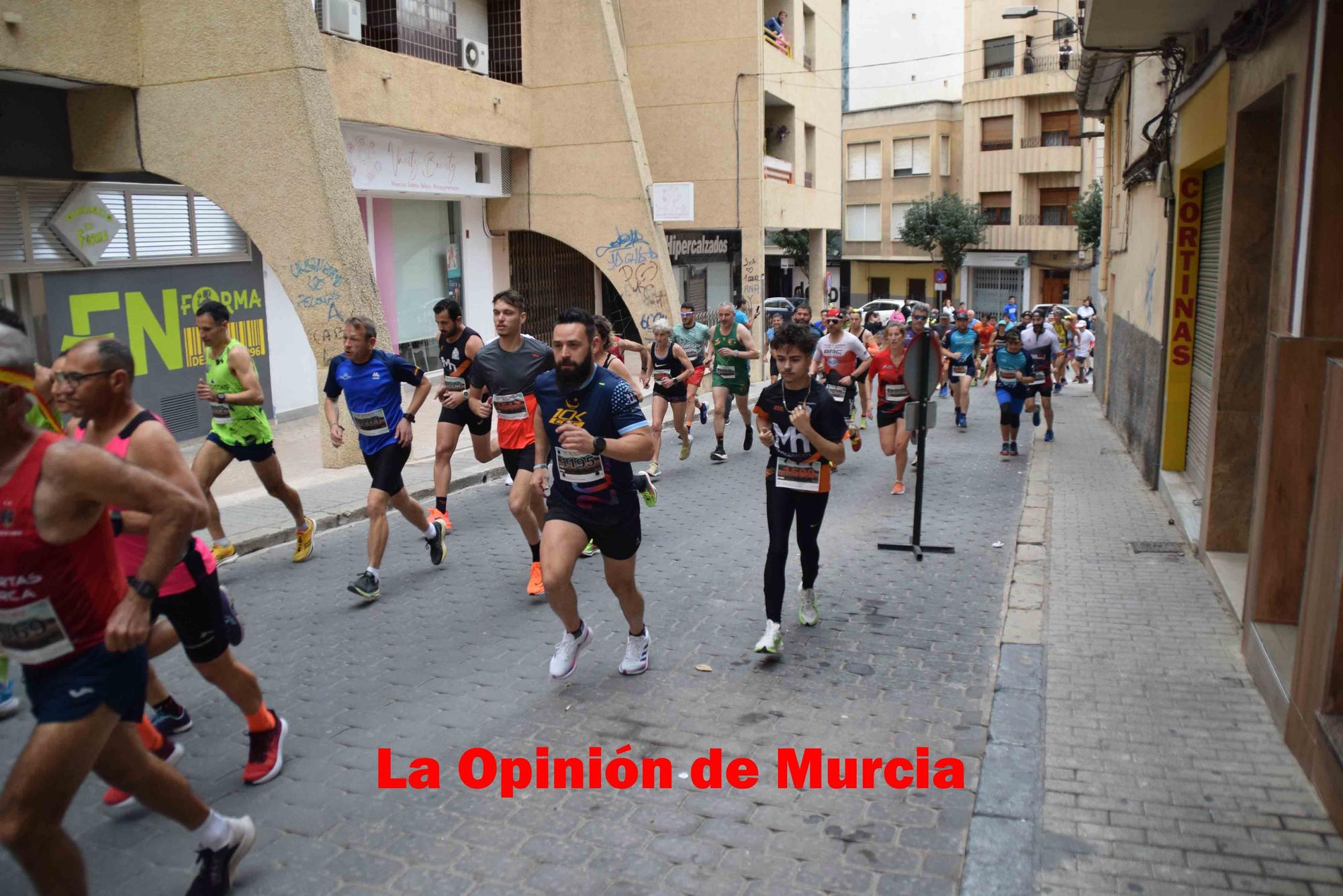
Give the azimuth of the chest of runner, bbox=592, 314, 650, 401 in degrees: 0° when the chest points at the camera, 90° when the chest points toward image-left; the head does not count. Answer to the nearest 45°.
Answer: approximately 45°

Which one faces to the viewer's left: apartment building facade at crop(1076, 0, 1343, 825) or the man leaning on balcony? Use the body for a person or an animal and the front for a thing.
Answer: the apartment building facade

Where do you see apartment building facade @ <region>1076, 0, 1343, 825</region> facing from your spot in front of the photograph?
facing to the left of the viewer

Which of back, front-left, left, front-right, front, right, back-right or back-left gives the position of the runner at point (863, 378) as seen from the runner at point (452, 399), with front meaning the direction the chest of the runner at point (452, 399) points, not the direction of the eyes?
back

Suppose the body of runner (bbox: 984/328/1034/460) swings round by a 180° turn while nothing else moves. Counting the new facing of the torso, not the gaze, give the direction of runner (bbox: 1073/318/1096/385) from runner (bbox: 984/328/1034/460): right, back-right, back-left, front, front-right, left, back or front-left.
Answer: front

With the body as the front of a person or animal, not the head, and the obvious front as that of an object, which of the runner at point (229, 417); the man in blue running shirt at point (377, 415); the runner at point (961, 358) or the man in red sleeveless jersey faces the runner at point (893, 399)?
the runner at point (961, 358)

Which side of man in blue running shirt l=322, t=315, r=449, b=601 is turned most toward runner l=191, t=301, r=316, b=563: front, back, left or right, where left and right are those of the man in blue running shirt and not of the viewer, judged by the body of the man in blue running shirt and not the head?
right

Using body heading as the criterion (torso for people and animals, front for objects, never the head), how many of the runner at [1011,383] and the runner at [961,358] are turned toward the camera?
2

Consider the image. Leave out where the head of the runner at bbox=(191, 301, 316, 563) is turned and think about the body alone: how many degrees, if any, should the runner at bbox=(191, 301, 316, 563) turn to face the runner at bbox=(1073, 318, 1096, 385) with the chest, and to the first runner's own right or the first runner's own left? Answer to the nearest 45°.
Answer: approximately 180°

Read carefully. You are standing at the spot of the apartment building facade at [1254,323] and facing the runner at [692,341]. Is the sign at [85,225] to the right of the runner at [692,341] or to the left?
left
